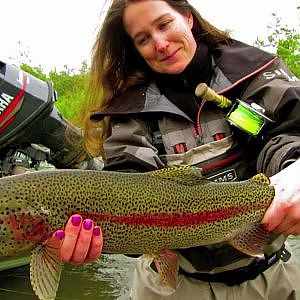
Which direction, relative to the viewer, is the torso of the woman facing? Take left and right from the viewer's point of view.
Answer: facing the viewer

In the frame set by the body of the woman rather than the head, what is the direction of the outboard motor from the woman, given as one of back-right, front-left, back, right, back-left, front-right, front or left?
back-right

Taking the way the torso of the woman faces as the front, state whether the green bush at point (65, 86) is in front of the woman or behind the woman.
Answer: behind

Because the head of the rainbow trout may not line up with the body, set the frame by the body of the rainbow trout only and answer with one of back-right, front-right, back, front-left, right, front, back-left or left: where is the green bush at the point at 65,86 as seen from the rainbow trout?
right
